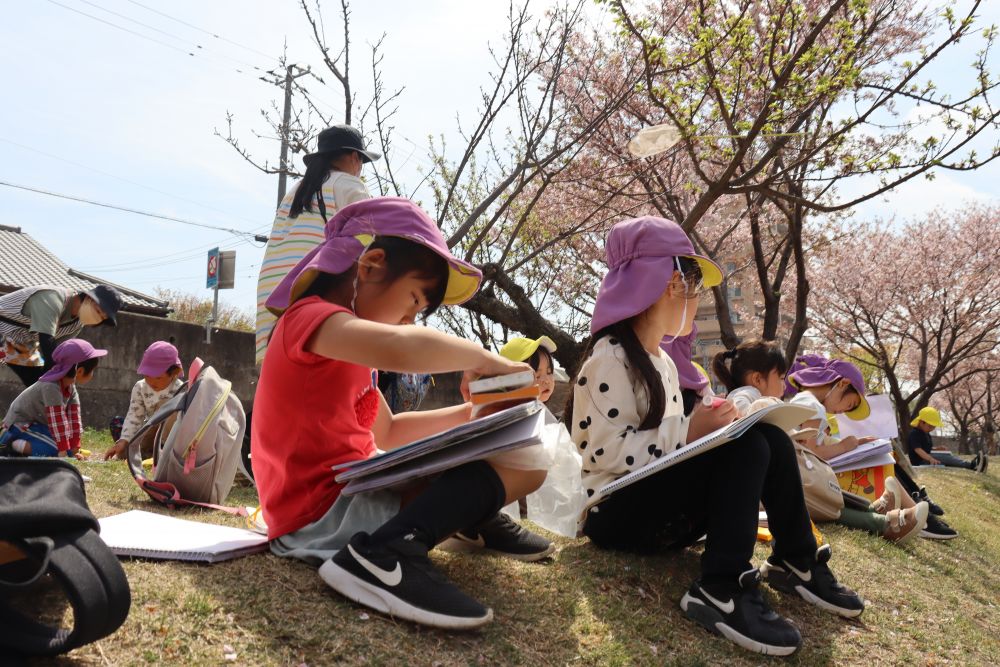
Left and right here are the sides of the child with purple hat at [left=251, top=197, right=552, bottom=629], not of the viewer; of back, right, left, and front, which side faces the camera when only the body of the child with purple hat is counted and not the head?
right

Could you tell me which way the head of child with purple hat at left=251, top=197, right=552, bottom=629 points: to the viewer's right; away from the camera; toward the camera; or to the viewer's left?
to the viewer's right

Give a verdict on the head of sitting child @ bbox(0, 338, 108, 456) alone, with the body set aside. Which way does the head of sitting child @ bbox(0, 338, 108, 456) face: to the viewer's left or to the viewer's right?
to the viewer's right

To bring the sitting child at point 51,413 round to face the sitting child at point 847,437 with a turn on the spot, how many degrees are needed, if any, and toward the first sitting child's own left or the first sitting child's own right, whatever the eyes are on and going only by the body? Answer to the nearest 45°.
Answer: approximately 45° to the first sitting child's own right

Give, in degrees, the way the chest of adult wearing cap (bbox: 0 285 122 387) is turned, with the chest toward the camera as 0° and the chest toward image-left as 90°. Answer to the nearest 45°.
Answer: approximately 270°

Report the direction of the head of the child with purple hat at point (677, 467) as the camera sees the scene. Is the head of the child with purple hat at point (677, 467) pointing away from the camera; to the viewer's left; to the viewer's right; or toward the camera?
to the viewer's right

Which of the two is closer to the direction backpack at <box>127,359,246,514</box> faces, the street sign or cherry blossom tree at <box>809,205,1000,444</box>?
the cherry blossom tree

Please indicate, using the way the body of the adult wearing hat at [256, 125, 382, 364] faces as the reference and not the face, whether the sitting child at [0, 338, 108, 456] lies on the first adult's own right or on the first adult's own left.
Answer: on the first adult's own left
